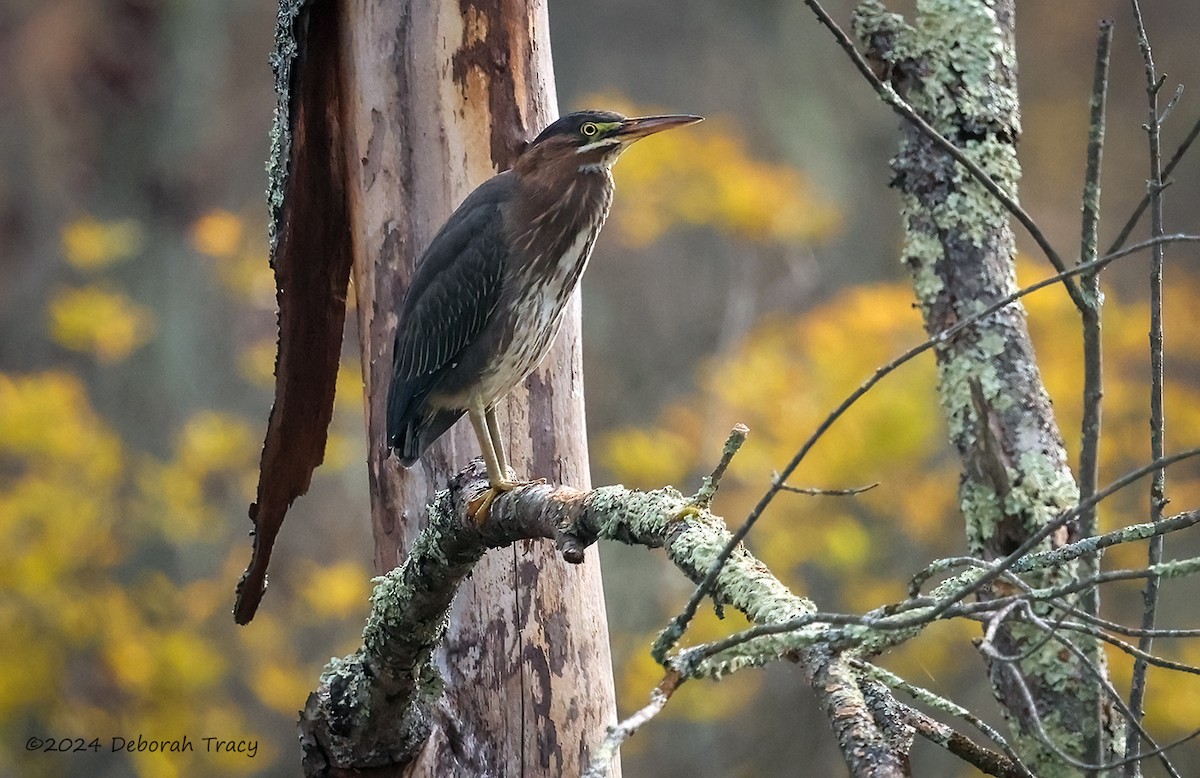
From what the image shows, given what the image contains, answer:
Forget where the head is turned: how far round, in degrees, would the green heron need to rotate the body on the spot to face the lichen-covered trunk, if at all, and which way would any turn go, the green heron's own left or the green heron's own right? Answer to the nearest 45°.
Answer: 0° — it already faces it

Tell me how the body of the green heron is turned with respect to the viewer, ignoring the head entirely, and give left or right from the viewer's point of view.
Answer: facing to the right of the viewer
